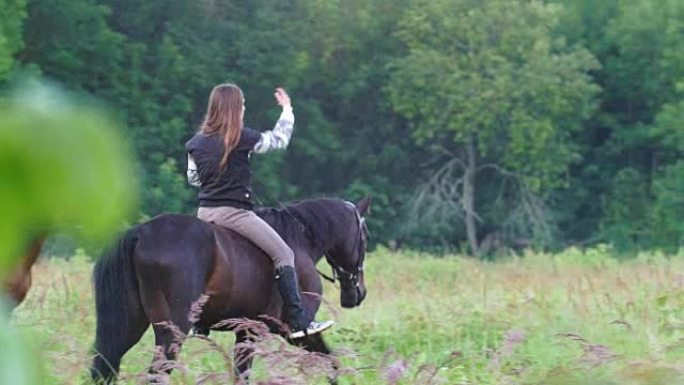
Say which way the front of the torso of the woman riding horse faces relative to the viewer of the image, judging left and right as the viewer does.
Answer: facing away from the viewer and to the right of the viewer

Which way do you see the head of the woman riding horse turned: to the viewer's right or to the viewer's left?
to the viewer's right
